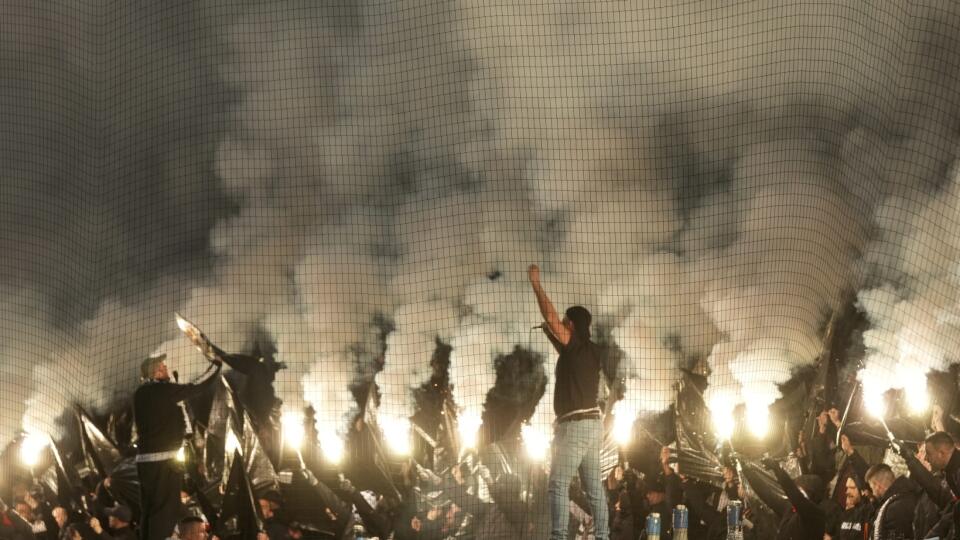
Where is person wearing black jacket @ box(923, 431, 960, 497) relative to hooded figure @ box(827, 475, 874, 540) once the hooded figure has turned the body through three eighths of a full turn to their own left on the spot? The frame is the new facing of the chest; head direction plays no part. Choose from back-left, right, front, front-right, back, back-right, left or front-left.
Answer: front-right

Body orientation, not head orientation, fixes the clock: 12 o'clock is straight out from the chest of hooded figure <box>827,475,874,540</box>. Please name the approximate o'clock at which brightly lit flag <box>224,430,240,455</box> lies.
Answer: The brightly lit flag is roughly at 2 o'clock from the hooded figure.

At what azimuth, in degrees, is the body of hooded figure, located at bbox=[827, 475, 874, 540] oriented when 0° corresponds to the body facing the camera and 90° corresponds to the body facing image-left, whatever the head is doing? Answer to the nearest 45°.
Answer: approximately 45°

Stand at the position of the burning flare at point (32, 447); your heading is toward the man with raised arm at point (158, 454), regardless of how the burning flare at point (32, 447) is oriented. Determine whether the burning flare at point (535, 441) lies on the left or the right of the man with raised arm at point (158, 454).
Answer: left

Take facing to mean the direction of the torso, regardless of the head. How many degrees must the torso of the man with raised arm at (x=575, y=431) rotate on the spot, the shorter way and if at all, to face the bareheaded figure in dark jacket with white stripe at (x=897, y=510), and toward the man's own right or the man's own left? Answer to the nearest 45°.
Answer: approximately 135° to the man's own right

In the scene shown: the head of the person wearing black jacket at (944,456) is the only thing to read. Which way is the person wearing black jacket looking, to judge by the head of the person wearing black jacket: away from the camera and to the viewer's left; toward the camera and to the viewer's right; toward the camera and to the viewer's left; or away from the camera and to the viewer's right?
toward the camera and to the viewer's left

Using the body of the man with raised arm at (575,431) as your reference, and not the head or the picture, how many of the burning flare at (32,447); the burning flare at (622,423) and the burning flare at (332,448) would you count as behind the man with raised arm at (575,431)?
0

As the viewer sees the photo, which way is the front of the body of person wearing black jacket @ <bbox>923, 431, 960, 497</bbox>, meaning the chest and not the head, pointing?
to the viewer's left

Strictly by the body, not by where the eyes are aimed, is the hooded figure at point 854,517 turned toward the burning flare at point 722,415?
no

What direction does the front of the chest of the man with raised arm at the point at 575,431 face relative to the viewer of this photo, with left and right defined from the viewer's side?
facing away from the viewer and to the left of the viewer

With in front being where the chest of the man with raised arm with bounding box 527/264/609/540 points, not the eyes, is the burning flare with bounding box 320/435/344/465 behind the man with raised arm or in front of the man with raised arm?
in front

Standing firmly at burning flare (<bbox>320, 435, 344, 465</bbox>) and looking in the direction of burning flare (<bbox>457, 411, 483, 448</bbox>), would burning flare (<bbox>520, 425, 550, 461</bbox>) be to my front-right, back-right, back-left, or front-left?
front-right

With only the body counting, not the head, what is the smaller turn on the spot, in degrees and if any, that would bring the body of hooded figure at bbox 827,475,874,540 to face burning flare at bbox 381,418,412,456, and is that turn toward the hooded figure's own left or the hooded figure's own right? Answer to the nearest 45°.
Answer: approximately 90° to the hooded figure's own right
